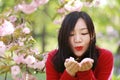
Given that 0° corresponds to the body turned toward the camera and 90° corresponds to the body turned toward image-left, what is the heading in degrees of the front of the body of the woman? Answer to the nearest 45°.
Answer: approximately 0°
